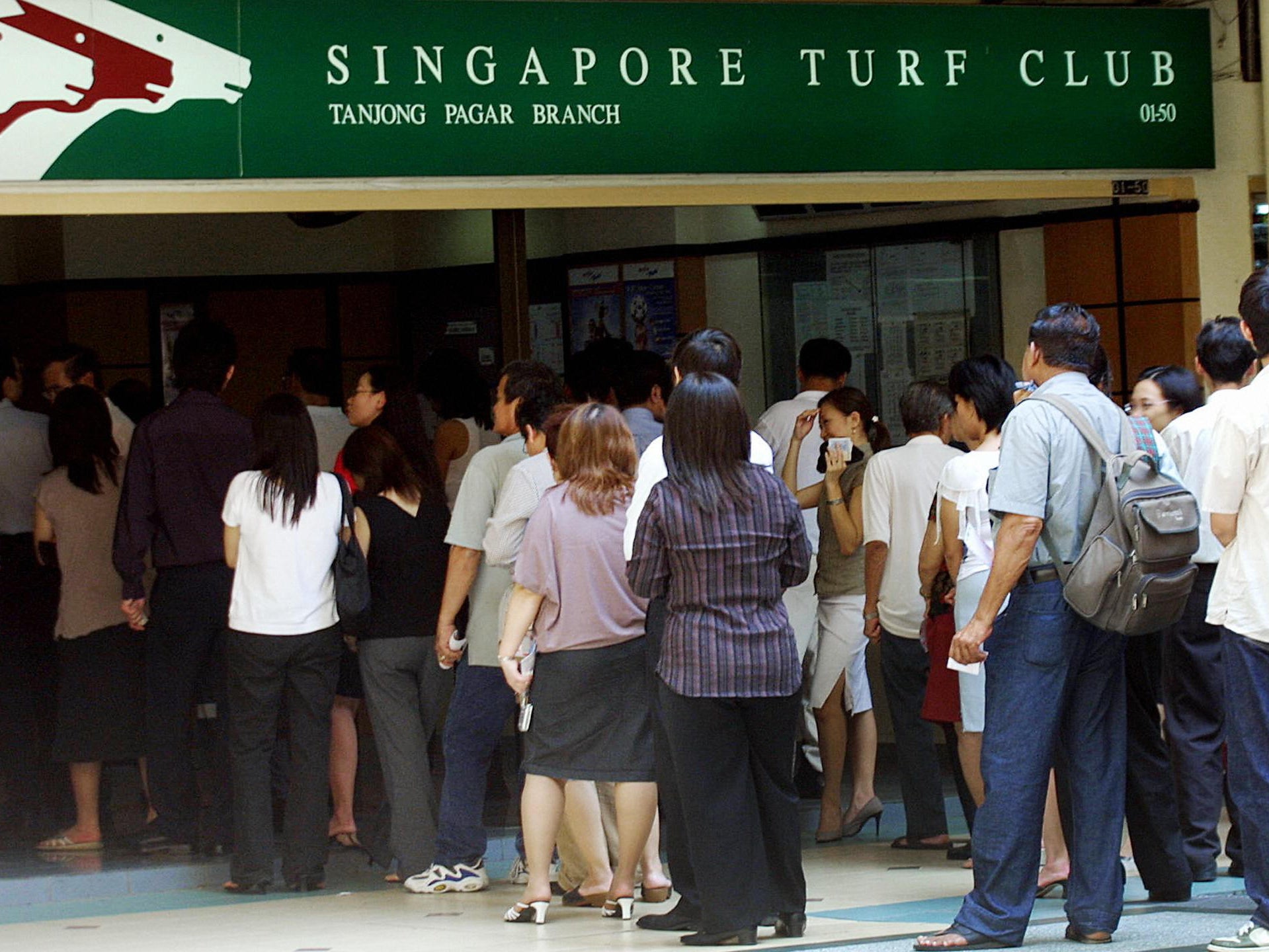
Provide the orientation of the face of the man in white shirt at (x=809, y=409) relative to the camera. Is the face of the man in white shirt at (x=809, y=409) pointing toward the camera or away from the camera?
away from the camera

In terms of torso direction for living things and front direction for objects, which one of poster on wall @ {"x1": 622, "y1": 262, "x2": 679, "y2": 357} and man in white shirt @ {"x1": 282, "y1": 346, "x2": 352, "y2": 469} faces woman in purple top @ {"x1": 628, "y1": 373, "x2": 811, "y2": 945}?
the poster on wall

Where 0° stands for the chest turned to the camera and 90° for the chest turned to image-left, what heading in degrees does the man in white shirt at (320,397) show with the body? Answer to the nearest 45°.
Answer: approximately 135°

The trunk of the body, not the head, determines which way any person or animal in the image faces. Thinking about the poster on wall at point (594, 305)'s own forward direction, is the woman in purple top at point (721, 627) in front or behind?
in front

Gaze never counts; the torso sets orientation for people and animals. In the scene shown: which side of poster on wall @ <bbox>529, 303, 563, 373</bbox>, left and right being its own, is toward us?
front

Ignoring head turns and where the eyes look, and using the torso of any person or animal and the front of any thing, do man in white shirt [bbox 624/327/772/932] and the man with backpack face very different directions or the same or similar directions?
same or similar directions

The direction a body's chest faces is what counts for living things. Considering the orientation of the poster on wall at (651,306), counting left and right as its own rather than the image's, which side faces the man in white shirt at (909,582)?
front

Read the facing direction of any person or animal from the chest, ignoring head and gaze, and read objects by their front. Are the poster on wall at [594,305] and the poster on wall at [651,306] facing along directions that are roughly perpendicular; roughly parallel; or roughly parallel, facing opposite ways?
roughly parallel

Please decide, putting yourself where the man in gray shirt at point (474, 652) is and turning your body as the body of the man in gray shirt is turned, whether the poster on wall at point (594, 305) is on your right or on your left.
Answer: on your right

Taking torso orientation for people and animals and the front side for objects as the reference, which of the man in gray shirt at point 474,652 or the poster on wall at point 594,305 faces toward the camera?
the poster on wall

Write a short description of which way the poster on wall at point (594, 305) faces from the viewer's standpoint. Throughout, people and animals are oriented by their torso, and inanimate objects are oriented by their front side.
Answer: facing the viewer

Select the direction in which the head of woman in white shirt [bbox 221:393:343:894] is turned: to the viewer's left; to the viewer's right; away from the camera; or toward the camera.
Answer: away from the camera

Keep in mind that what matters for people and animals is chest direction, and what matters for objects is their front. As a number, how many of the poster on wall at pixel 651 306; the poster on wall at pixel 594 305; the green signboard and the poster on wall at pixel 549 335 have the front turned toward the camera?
4

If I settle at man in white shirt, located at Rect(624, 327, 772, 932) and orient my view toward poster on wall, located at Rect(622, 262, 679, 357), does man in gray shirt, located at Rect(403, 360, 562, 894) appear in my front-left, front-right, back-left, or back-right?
front-left

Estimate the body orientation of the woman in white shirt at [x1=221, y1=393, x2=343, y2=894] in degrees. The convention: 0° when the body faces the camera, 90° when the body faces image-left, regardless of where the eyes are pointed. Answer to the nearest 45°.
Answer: approximately 180°
